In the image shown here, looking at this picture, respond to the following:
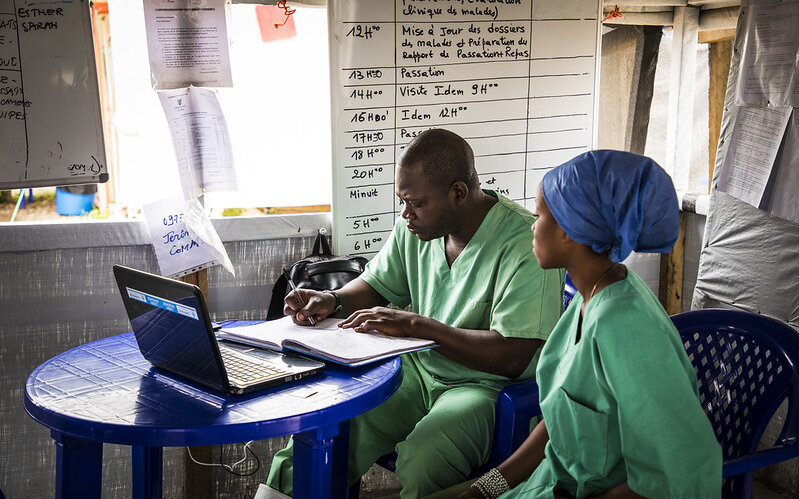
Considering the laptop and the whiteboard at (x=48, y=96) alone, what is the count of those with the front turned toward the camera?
1

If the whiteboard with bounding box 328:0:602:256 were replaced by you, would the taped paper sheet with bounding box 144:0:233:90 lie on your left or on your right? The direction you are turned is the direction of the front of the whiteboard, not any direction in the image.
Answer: on your right

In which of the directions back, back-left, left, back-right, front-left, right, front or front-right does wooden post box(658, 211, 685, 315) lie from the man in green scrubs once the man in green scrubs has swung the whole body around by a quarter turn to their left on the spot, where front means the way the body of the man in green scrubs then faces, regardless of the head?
left

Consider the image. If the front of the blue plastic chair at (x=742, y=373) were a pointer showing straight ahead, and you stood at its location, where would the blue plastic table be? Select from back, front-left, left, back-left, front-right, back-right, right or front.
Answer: front

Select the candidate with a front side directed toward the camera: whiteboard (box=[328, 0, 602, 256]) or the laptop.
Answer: the whiteboard

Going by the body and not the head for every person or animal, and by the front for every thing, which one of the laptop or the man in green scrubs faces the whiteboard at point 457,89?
the laptop

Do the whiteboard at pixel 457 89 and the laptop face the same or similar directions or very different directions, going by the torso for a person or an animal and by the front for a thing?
very different directions

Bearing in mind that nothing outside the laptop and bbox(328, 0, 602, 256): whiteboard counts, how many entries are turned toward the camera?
1

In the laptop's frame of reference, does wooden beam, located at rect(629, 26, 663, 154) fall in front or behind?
in front

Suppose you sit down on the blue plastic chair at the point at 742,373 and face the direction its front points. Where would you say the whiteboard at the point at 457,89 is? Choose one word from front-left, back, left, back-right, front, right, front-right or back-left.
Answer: right

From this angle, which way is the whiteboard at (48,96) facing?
toward the camera

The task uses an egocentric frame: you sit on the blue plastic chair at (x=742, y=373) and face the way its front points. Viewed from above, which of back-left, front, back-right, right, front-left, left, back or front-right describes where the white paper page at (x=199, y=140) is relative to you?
front-right

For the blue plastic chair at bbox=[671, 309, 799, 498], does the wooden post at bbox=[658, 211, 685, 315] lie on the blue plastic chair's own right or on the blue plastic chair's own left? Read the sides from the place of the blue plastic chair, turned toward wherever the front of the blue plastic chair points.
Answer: on the blue plastic chair's own right

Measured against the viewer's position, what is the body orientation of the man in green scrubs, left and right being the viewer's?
facing the viewer and to the left of the viewer

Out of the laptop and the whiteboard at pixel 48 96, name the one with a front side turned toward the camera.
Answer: the whiteboard

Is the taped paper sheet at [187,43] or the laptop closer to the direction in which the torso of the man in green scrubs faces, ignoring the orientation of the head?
the laptop

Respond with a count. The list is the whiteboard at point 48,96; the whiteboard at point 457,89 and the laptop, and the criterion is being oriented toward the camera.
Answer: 2

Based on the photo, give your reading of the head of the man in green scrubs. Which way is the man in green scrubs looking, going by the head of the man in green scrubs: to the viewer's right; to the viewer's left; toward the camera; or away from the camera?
to the viewer's left

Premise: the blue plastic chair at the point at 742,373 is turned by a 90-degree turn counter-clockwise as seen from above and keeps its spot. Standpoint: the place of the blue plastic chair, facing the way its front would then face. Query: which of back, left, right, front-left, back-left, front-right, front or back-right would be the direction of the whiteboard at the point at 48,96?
back-right

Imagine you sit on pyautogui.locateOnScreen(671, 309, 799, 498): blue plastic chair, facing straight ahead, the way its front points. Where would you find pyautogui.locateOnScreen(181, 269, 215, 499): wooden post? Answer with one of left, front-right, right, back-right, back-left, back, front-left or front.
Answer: front-right
